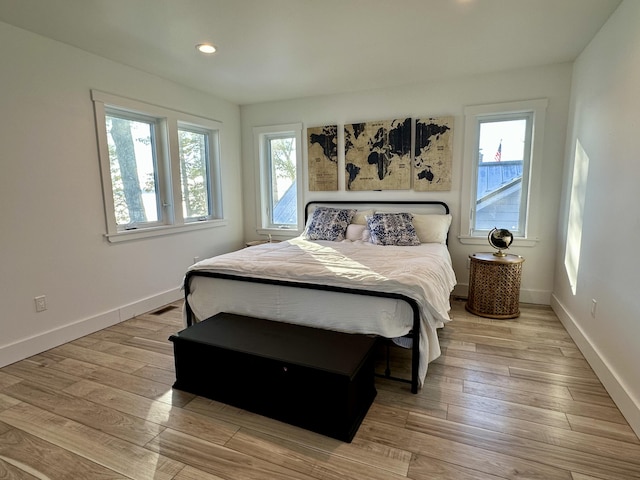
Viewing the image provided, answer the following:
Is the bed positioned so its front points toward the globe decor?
no

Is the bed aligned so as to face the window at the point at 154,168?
no

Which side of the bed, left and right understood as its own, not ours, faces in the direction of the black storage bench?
front

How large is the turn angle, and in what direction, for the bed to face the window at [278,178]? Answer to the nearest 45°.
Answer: approximately 135° to its right

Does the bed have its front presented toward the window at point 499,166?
no

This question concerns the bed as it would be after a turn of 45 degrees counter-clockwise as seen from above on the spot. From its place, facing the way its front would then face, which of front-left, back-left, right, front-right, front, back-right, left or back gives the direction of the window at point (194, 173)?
back-right

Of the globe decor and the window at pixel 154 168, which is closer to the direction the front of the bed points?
the window
